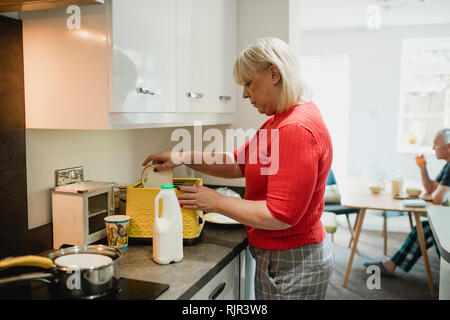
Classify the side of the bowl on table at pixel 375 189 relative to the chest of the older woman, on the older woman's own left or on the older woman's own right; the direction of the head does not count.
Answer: on the older woman's own right

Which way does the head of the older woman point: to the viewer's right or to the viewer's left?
to the viewer's left

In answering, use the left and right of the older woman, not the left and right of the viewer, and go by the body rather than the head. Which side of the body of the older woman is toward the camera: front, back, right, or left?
left

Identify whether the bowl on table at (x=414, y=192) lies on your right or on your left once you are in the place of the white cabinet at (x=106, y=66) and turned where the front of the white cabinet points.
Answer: on your left

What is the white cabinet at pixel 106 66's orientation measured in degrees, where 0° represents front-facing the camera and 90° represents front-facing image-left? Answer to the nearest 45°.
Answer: approximately 315°

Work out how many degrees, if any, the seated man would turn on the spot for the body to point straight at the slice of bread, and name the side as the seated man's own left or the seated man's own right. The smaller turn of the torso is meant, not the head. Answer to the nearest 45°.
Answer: approximately 45° to the seated man's own left

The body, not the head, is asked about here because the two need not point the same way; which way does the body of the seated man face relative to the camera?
to the viewer's left

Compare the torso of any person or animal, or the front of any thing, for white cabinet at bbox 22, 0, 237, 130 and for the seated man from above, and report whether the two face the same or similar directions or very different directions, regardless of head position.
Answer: very different directions

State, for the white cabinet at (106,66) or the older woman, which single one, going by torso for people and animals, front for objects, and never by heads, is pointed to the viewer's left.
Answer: the older woman
